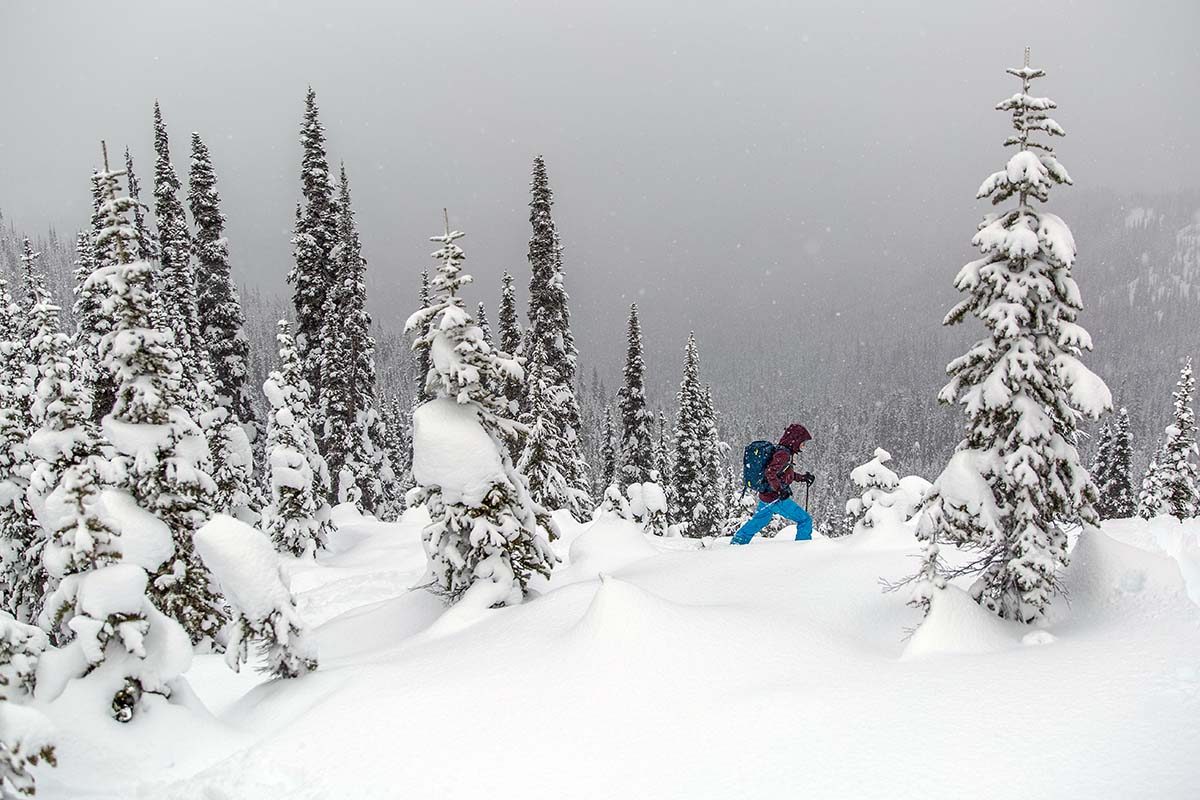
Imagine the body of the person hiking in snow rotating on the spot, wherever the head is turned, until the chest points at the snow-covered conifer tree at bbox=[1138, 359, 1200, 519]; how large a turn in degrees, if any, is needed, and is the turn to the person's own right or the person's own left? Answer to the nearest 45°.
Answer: approximately 45° to the person's own left

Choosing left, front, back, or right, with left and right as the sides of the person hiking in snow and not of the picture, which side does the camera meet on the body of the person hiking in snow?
right

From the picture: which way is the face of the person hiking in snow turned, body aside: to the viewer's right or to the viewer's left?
to the viewer's right

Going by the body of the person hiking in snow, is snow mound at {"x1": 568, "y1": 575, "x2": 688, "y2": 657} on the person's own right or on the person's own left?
on the person's own right

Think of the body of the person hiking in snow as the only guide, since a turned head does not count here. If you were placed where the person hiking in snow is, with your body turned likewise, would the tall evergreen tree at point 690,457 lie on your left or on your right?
on your left

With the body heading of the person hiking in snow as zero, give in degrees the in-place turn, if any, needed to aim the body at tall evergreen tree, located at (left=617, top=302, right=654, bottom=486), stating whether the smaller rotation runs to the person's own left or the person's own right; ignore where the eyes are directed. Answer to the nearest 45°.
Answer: approximately 90° to the person's own left

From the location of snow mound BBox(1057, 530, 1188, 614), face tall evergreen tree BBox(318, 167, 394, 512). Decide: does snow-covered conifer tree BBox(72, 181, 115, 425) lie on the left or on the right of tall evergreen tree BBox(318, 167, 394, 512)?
left

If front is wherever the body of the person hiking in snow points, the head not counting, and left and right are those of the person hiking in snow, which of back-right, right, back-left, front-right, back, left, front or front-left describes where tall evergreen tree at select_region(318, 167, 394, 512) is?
back-left

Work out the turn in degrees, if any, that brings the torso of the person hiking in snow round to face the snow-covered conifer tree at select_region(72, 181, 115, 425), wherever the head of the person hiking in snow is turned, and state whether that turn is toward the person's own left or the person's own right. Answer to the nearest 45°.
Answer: approximately 180°

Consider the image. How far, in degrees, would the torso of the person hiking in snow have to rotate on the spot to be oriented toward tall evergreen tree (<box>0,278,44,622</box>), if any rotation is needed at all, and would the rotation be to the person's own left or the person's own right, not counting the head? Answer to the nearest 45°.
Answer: approximately 180°
